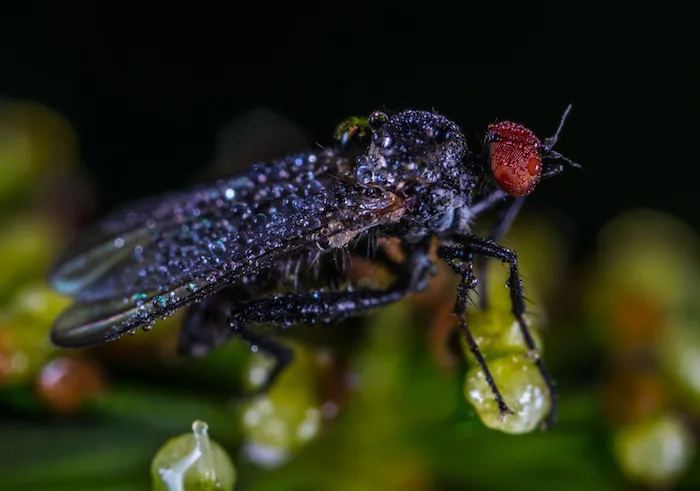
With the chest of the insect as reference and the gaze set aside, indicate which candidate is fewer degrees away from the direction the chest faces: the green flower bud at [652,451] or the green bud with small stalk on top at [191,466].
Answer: the green flower bud

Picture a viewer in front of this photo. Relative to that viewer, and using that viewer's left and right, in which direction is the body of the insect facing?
facing to the right of the viewer

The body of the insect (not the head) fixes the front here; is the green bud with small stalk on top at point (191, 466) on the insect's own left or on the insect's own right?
on the insect's own right
